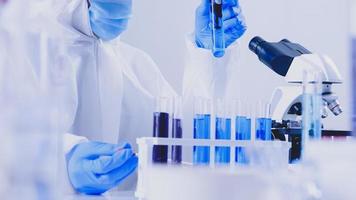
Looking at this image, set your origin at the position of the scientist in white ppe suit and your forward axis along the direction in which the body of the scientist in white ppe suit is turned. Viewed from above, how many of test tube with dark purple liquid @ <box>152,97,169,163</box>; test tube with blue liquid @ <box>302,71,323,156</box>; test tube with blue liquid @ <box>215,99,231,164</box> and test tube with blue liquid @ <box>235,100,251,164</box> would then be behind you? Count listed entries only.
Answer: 0

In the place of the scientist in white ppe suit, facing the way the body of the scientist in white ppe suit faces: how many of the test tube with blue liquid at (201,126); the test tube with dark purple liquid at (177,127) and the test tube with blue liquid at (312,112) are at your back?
0

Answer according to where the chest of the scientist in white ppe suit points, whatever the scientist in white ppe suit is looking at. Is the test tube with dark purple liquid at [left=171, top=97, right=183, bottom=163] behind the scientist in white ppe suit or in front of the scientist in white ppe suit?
in front

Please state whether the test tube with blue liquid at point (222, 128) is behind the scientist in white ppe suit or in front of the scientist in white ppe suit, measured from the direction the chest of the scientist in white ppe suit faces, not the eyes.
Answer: in front

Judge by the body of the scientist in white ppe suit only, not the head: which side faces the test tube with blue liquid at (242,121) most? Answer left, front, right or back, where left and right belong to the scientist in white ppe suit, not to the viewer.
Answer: front

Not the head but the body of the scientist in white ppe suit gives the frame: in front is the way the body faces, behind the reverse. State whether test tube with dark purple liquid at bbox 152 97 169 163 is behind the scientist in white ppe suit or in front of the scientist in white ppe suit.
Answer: in front

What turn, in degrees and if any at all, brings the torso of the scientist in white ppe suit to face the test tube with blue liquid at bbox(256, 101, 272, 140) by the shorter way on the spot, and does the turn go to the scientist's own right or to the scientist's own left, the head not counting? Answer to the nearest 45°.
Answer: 0° — they already face it

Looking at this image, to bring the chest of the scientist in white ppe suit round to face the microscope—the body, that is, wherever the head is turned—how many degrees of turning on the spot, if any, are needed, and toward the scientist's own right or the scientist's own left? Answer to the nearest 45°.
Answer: approximately 90° to the scientist's own left

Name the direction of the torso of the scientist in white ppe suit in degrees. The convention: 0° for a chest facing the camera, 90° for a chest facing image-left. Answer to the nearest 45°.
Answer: approximately 315°

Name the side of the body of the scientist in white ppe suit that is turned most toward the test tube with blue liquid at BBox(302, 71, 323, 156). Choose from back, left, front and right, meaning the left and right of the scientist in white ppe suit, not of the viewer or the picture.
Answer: front

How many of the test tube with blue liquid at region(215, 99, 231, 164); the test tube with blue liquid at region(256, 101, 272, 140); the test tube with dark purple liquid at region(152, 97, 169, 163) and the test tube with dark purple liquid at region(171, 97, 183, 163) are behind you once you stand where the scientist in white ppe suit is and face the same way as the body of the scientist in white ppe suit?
0

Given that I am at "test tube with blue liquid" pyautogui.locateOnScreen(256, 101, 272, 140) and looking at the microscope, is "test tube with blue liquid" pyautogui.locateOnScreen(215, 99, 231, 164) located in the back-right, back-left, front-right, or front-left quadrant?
back-left
